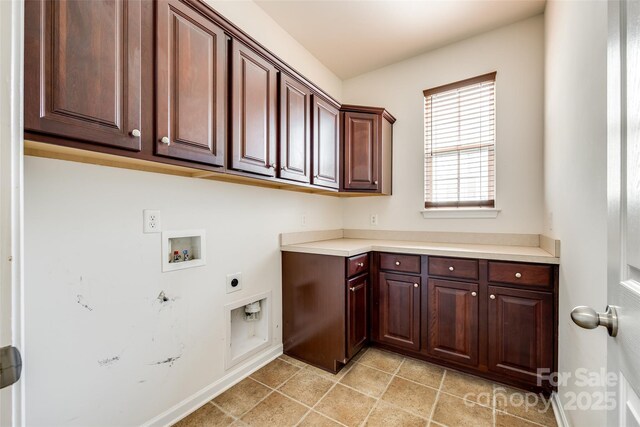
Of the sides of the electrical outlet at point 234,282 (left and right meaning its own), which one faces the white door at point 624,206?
front

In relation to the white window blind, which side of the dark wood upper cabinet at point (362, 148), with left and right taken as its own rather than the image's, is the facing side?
left

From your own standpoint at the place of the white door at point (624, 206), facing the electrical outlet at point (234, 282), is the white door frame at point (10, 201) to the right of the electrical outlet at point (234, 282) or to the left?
left

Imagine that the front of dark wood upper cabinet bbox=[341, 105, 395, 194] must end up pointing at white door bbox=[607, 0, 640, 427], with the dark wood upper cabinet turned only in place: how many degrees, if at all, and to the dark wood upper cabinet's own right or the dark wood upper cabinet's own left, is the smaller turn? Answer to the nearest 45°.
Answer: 0° — it already faces it

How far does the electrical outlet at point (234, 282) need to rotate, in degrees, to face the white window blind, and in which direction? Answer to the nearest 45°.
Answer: approximately 45° to its left

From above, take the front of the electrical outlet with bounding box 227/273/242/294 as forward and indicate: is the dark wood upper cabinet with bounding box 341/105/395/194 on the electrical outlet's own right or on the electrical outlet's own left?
on the electrical outlet's own left

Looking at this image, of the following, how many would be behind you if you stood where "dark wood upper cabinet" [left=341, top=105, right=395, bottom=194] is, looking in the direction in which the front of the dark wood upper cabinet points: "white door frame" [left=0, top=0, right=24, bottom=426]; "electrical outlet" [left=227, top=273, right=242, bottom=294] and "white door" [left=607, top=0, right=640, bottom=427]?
0

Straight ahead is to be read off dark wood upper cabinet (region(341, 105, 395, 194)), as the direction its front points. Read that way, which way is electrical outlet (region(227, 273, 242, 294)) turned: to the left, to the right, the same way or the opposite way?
to the left

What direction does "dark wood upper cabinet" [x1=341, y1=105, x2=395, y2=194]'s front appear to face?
toward the camera

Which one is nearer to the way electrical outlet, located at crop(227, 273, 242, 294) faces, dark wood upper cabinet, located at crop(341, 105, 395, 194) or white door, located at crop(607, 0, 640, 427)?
the white door

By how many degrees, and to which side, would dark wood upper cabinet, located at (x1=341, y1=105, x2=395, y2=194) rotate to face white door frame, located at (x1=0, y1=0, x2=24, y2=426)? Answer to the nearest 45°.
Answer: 0° — it already faces it

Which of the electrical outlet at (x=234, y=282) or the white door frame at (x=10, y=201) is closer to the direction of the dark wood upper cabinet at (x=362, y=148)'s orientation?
the white door frame

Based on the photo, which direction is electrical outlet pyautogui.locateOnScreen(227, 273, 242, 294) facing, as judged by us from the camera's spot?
facing the viewer and to the right of the viewer

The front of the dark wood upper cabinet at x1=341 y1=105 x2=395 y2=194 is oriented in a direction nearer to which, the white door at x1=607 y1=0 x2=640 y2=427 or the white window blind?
the white door

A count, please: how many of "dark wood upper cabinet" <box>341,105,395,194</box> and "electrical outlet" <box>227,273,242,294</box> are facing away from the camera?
0

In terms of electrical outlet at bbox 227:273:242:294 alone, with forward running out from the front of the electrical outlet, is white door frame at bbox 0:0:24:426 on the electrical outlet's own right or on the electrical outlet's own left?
on the electrical outlet's own right

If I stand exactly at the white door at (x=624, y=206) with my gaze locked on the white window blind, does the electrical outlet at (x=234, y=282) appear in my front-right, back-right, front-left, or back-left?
front-left
